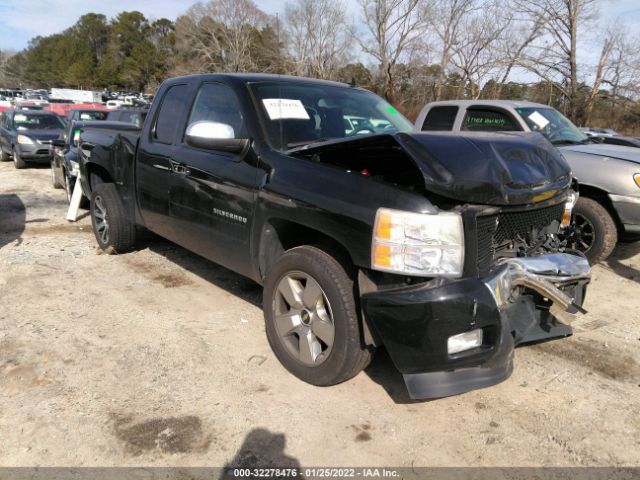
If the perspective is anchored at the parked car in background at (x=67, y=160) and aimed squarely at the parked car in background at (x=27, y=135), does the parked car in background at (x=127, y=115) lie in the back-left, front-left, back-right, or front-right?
front-right

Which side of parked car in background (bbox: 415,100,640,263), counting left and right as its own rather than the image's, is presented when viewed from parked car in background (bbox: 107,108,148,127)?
back

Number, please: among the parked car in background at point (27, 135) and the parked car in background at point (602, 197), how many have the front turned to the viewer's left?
0

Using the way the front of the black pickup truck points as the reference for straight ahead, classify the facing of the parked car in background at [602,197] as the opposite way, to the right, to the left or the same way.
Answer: the same way

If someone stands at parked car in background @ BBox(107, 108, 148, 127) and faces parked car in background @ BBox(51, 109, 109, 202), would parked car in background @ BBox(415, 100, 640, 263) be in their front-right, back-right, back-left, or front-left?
front-left

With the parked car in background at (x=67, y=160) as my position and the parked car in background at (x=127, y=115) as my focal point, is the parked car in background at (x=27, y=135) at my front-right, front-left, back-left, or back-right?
front-left

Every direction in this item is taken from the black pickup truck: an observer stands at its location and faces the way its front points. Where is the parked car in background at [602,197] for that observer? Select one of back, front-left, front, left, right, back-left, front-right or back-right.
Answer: left

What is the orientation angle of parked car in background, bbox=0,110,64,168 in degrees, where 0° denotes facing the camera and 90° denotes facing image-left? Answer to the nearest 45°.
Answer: approximately 315°

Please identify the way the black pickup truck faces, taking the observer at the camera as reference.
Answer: facing the viewer and to the right of the viewer

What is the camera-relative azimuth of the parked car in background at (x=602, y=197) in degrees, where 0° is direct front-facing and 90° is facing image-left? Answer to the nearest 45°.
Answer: approximately 315°

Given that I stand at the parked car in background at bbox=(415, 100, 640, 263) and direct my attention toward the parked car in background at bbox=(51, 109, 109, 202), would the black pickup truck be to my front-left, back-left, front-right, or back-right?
front-left
